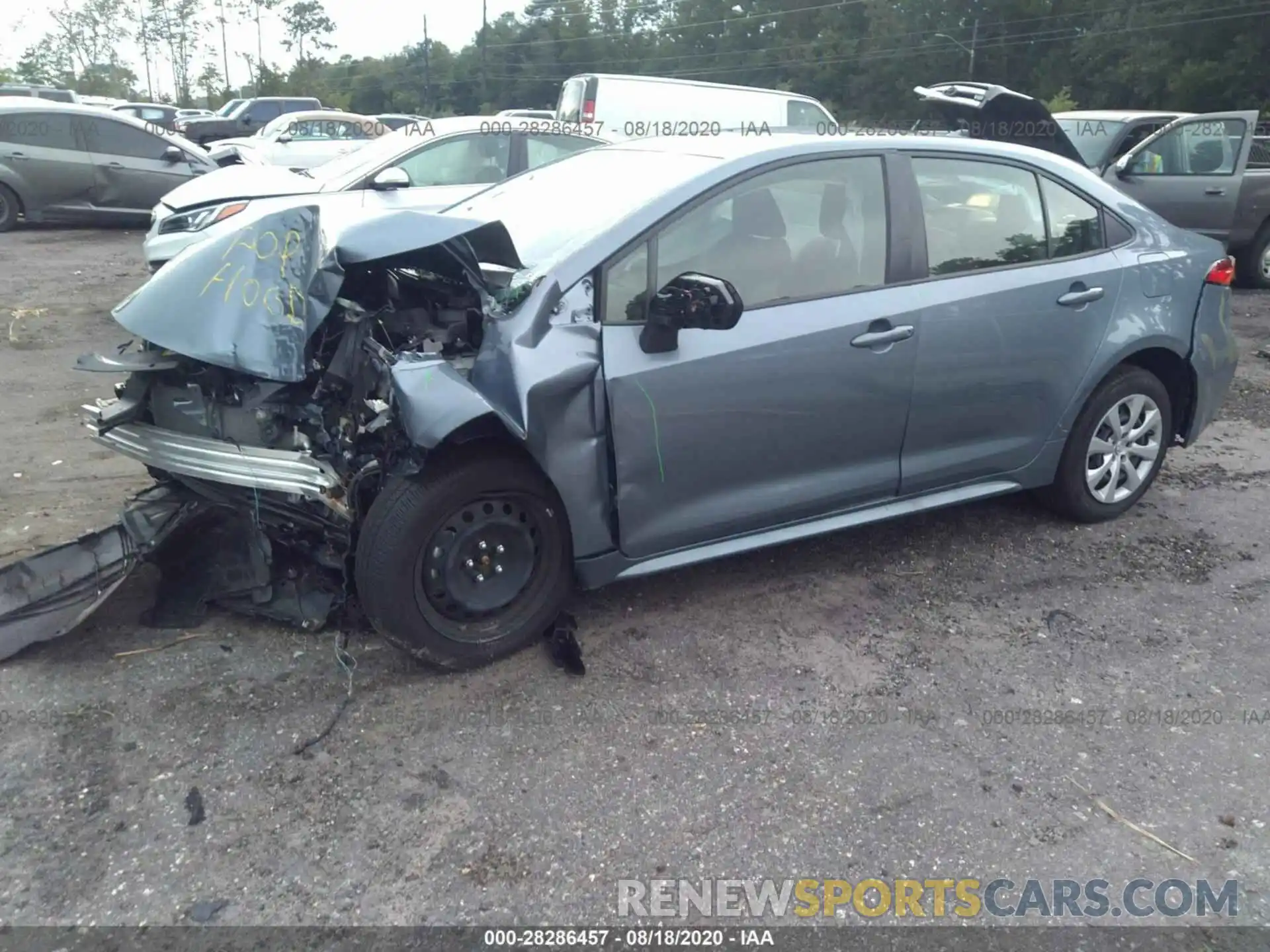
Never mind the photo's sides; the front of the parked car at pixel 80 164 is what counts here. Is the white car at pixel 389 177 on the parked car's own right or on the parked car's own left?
on the parked car's own right

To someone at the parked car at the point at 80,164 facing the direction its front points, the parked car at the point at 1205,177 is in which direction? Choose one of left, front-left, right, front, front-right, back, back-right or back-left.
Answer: front-right

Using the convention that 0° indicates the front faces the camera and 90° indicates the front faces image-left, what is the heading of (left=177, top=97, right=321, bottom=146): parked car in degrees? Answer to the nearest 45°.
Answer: approximately 90°

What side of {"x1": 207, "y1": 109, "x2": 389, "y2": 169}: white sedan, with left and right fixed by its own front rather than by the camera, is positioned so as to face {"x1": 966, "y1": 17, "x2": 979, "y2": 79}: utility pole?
back

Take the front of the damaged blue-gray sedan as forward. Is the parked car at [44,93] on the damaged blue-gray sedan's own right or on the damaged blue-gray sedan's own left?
on the damaged blue-gray sedan's own right

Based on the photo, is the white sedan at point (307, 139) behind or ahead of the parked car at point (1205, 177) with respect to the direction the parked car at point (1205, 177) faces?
ahead

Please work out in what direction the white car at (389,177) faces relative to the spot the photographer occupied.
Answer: facing the viewer and to the left of the viewer

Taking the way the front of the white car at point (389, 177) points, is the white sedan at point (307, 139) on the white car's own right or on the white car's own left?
on the white car's own right

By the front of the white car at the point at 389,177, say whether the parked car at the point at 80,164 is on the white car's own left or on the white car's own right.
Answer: on the white car's own right

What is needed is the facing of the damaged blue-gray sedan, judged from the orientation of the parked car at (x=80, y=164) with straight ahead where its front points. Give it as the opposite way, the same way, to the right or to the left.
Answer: the opposite way

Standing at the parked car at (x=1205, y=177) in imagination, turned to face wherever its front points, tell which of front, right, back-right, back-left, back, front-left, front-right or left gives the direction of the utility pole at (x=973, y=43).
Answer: right

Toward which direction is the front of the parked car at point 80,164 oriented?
to the viewer's right
